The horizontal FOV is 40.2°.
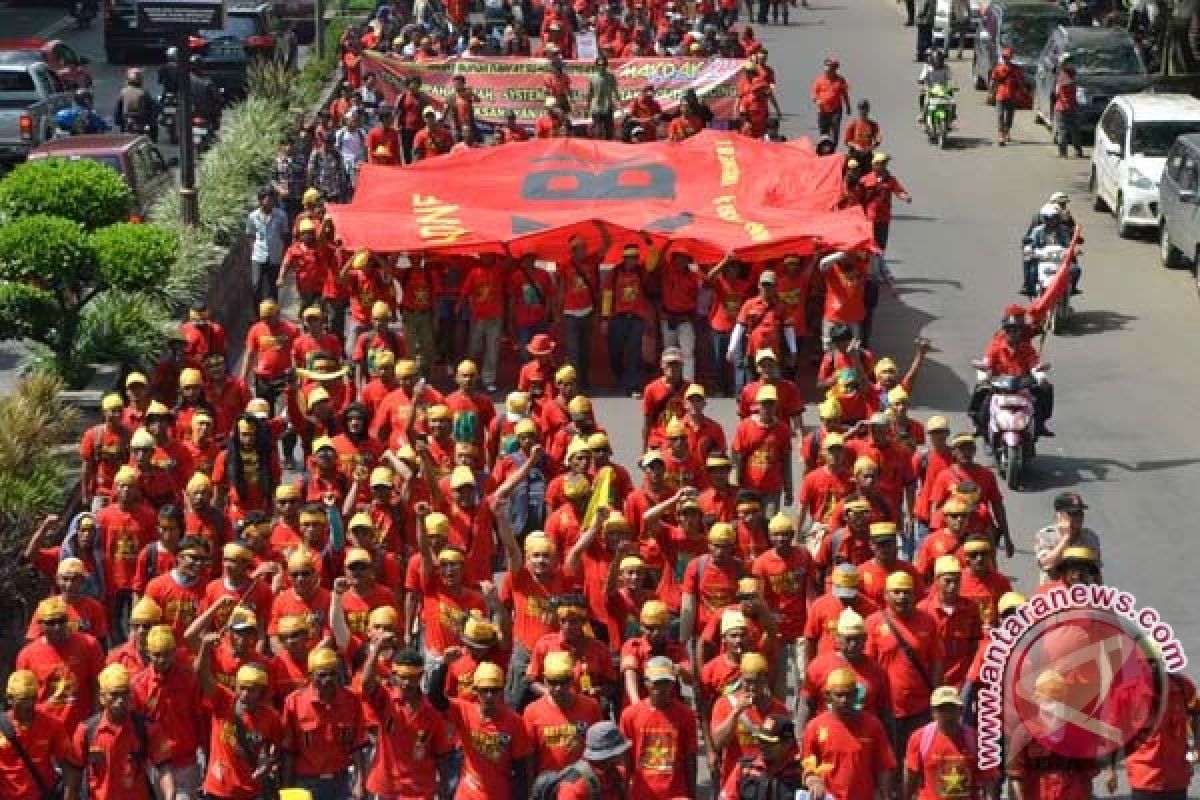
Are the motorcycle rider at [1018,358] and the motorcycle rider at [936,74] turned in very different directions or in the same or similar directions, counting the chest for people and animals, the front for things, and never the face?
same or similar directions

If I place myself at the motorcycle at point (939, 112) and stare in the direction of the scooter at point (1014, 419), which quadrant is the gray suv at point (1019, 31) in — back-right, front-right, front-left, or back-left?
back-left

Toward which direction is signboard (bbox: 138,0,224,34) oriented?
toward the camera

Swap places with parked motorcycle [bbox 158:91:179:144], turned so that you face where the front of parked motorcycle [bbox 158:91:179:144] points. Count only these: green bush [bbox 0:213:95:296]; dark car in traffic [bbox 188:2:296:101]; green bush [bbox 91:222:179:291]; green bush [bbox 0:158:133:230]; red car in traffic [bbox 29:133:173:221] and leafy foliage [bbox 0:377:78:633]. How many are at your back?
5

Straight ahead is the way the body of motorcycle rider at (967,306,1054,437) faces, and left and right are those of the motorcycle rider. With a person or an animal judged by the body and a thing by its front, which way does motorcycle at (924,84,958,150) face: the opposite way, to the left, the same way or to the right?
the same way

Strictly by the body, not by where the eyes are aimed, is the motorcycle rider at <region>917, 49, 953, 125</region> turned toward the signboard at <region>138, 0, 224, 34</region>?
no

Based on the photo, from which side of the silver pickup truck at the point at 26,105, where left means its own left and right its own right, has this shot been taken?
back

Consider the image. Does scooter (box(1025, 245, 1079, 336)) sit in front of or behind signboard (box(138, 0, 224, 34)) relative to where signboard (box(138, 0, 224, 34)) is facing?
in front

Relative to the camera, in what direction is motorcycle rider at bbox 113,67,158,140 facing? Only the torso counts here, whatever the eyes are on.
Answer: away from the camera

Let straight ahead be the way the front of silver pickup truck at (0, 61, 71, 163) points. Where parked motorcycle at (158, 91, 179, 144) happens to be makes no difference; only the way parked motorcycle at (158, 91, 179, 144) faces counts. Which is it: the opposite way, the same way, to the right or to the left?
the same way

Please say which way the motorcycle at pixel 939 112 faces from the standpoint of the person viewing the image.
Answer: facing the viewer

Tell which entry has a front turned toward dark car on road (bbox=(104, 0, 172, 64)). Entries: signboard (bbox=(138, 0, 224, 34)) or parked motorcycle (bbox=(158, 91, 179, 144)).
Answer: the parked motorcycle

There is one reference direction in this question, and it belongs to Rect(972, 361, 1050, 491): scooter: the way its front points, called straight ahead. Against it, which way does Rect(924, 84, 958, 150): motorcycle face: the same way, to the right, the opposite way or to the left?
the same way

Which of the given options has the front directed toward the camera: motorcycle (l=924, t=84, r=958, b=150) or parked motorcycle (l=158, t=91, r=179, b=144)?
motorcycle (l=924, t=84, r=958, b=150)

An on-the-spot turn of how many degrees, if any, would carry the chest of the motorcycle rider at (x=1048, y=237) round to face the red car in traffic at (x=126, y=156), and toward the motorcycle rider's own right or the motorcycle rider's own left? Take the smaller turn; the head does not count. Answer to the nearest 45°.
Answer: approximately 90° to the motorcycle rider's own right

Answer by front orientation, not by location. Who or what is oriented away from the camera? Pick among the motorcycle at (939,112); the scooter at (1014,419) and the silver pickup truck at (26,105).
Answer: the silver pickup truck

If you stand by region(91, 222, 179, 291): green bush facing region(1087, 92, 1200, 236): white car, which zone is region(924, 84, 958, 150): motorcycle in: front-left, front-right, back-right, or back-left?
front-left

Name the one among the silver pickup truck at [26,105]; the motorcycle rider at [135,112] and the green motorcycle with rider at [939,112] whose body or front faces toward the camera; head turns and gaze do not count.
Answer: the green motorcycle with rider

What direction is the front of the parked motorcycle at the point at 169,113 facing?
away from the camera
